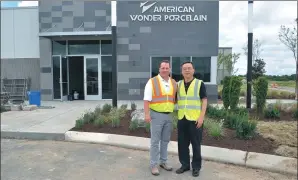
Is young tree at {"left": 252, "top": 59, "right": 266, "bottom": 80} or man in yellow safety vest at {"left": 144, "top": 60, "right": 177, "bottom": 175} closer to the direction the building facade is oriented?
the man in yellow safety vest

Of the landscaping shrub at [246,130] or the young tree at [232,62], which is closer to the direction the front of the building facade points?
the landscaping shrub

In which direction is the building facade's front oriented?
toward the camera

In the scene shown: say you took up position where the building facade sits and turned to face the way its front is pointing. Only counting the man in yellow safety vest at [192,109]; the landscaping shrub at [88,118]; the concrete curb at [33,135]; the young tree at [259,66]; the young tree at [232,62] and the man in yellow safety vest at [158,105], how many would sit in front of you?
4

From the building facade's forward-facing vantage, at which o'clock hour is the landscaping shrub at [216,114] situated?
The landscaping shrub is roughly at 11 o'clock from the building facade.

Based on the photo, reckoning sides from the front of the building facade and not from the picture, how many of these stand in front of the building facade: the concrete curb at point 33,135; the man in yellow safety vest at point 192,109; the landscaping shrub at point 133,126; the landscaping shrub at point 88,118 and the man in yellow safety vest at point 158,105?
5

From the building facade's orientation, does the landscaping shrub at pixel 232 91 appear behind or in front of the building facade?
in front

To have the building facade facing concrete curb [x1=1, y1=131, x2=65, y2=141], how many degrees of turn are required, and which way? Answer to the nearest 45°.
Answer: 0° — it already faces it

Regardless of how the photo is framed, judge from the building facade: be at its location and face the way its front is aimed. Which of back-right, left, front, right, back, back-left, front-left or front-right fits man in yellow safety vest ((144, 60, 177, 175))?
front

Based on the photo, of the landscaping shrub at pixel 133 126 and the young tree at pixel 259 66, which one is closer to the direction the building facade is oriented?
the landscaping shrub

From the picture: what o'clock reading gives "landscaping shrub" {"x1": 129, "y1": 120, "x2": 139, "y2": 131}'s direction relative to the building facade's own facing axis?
The landscaping shrub is roughly at 12 o'clock from the building facade.

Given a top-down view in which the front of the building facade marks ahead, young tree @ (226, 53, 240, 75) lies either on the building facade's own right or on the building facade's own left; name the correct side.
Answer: on the building facade's own left

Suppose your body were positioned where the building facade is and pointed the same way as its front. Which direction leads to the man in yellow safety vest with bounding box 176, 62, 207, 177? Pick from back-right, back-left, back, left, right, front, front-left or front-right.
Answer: front

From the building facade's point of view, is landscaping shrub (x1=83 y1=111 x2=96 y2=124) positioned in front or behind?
in front

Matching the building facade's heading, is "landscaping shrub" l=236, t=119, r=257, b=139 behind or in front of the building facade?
in front

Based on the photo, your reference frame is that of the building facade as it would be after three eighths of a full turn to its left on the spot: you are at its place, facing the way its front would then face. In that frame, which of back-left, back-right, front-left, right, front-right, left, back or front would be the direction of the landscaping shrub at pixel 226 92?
right

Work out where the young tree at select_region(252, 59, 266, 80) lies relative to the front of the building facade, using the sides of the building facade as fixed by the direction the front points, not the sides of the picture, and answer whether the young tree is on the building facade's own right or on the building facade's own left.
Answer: on the building facade's own left
